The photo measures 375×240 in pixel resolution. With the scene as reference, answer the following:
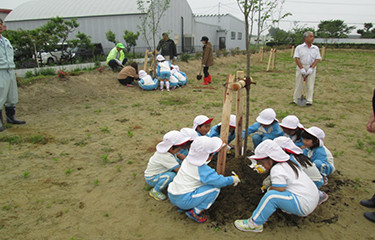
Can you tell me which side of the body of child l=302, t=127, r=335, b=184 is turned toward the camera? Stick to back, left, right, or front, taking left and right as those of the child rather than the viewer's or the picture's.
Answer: left

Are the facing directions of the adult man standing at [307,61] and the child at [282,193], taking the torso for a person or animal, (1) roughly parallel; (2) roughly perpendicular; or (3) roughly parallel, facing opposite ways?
roughly perpendicular

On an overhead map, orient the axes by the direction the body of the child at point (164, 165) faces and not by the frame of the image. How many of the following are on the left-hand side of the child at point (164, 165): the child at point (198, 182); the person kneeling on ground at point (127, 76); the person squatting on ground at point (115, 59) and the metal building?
3

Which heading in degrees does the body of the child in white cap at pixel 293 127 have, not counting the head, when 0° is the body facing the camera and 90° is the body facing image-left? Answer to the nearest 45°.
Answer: approximately 45°

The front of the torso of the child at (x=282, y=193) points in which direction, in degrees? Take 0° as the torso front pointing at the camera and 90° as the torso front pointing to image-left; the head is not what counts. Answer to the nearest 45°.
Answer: approximately 90°

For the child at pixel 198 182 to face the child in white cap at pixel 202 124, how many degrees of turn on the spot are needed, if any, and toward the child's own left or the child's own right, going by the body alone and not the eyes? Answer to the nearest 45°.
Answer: approximately 90° to the child's own left

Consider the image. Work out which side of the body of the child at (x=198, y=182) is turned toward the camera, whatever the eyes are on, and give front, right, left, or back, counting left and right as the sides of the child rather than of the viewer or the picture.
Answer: right

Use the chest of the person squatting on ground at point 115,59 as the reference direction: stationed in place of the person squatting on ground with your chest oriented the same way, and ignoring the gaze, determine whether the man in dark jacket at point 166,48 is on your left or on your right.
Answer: on your left

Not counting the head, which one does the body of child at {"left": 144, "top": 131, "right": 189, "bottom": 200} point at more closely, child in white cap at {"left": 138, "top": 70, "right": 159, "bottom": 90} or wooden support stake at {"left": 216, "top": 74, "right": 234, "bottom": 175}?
the wooden support stake

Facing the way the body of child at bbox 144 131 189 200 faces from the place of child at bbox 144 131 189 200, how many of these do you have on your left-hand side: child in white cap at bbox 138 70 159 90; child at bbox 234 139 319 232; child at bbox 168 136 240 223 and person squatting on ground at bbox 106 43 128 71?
2

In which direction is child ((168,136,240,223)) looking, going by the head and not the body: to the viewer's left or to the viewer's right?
to the viewer's right

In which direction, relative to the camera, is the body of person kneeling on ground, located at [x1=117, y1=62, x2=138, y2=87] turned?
to the viewer's right

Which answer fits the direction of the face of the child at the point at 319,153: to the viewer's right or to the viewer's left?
to the viewer's left

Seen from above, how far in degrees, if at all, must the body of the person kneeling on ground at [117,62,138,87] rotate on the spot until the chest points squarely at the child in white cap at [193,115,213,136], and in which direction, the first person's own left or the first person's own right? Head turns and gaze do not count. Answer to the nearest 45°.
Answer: approximately 90° to the first person's own right
